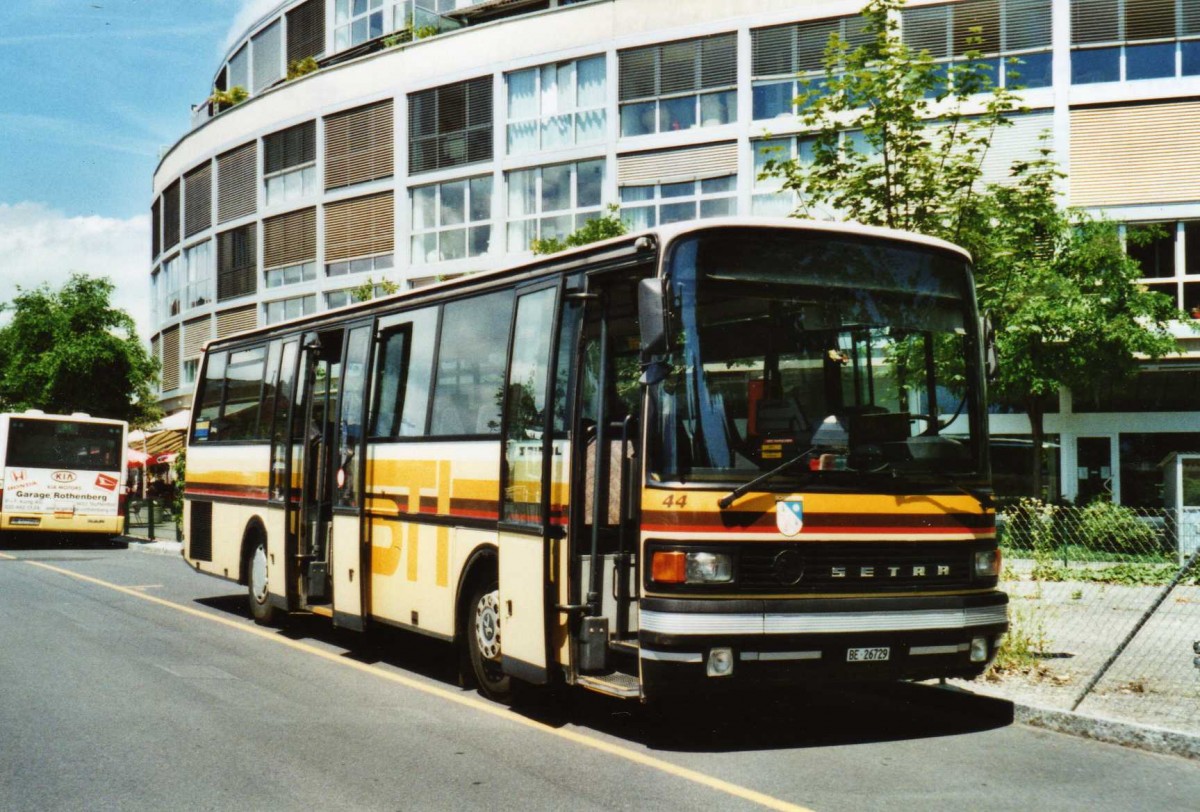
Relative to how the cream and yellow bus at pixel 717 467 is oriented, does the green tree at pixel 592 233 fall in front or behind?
behind

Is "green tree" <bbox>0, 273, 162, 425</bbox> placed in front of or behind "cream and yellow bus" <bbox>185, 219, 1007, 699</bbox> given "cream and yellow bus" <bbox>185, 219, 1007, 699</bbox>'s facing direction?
behind

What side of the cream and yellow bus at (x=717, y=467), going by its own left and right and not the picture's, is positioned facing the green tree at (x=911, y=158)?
left

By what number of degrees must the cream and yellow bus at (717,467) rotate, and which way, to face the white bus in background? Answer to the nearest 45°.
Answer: approximately 180°
